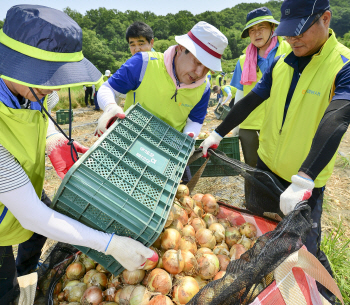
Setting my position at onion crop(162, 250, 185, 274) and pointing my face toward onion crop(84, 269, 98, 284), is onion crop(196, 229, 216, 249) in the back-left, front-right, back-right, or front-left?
back-right

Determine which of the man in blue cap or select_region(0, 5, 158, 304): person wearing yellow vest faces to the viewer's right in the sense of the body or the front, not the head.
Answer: the person wearing yellow vest

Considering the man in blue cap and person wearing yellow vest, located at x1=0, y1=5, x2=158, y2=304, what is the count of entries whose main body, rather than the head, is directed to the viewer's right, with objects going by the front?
1

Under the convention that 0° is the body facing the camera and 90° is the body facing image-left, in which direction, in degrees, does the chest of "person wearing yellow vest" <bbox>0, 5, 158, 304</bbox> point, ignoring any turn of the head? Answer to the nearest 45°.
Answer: approximately 270°

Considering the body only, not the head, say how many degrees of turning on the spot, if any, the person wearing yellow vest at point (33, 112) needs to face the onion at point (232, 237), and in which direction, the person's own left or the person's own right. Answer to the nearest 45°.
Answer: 0° — they already face it

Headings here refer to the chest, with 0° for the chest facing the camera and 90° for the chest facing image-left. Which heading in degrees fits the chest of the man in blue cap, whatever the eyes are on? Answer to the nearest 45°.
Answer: approximately 45°

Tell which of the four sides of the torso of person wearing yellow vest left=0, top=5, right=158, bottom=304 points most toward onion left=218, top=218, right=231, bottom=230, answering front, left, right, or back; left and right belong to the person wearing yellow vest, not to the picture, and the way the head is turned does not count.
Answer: front

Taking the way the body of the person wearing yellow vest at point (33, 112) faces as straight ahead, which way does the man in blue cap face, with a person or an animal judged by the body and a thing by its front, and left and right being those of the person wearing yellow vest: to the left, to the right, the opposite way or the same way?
the opposite way

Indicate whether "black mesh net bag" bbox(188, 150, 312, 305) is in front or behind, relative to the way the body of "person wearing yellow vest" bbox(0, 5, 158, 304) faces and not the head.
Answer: in front

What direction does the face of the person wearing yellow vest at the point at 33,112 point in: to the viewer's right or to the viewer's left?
to the viewer's right
